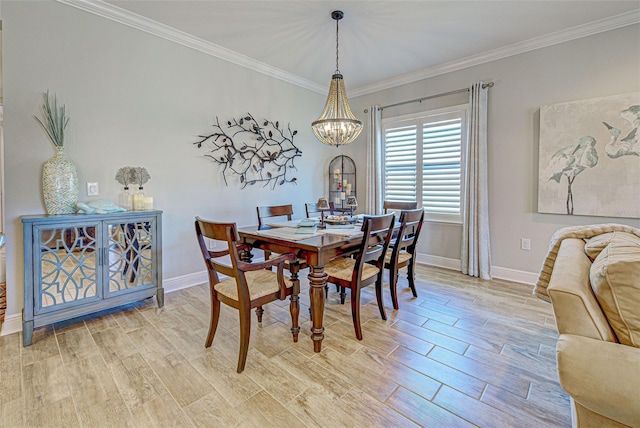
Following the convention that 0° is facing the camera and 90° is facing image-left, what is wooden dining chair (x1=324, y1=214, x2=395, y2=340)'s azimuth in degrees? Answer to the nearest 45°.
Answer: approximately 135°

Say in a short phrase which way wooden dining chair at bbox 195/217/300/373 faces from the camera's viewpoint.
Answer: facing away from the viewer and to the right of the viewer

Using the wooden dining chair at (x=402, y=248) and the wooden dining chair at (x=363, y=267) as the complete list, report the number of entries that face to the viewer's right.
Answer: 0

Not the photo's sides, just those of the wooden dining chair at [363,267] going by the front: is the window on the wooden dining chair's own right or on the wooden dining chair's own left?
on the wooden dining chair's own right

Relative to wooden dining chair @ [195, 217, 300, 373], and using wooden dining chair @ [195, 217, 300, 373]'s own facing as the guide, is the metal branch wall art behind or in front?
in front

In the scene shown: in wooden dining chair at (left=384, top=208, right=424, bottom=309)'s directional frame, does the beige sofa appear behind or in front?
behind

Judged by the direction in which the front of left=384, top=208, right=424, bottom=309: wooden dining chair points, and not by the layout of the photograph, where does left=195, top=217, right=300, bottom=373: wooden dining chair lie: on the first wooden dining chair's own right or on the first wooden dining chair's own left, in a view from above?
on the first wooden dining chair's own left

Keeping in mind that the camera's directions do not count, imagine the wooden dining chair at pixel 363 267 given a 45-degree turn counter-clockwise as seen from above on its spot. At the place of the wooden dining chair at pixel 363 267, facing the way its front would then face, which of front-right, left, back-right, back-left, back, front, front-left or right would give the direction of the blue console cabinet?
front

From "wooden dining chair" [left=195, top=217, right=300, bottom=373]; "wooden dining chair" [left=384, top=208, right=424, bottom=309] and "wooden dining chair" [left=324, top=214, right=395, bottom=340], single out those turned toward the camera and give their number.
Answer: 0

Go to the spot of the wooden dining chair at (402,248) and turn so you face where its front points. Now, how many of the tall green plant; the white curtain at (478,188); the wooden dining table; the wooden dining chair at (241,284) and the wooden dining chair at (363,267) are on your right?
1

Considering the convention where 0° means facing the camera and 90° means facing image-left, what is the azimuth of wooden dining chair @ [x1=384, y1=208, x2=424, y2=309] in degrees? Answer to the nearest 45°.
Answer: approximately 135°

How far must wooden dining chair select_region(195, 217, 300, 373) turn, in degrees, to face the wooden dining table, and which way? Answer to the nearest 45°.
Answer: approximately 45° to its right

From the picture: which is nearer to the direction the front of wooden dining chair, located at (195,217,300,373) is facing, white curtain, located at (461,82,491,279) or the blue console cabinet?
the white curtain

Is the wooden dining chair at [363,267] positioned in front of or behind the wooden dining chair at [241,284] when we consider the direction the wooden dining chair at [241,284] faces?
in front

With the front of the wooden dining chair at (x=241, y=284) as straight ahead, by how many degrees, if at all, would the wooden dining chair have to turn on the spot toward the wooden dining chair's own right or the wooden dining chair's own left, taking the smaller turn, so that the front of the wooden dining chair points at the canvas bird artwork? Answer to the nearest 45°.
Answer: approximately 45° to the wooden dining chair's own right

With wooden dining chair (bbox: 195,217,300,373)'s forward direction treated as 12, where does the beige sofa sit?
The beige sofa is roughly at 3 o'clock from the wooden dining chair.

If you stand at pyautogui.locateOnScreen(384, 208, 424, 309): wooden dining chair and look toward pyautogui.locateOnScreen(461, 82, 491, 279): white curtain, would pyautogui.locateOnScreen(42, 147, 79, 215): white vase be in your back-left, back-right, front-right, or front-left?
back-left
